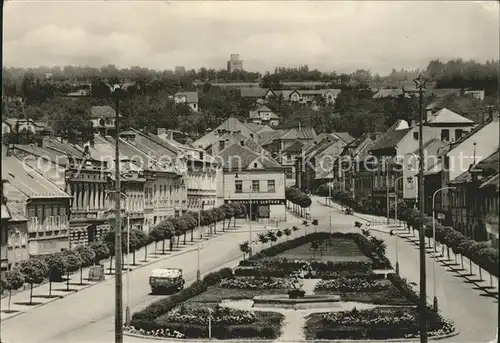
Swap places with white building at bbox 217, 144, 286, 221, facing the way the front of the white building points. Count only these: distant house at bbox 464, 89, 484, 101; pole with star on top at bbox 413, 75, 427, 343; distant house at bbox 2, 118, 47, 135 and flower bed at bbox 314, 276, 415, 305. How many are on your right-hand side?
1

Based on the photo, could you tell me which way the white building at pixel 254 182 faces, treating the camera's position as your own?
facing the viewer
